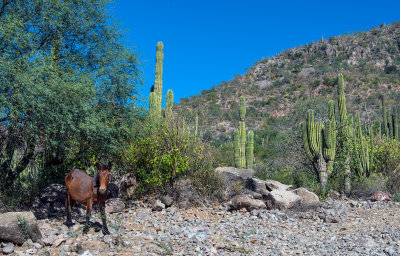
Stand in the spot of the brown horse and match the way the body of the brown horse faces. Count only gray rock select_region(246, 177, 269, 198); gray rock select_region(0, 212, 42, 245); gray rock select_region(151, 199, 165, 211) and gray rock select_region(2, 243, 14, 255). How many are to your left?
2

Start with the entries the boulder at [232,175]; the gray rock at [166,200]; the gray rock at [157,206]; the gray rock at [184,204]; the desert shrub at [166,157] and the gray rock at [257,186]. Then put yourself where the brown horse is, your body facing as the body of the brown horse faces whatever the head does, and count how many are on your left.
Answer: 6

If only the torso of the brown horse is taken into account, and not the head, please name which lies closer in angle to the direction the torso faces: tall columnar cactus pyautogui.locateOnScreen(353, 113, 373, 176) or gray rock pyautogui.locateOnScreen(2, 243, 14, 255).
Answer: the tall columnar cactus

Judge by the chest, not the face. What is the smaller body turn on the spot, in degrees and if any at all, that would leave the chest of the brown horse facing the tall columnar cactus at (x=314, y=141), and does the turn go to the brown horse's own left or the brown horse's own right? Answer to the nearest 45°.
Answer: approximately 90° to the brown horse's own left

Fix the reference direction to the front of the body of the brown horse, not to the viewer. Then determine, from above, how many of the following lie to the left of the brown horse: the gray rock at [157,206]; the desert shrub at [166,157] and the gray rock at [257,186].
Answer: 3

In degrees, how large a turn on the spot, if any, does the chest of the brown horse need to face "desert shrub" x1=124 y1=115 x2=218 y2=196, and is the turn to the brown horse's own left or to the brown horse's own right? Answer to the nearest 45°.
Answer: approximately 90° to the brown horse's own left

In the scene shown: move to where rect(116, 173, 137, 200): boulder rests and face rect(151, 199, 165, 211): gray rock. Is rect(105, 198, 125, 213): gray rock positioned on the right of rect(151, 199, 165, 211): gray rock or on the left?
right

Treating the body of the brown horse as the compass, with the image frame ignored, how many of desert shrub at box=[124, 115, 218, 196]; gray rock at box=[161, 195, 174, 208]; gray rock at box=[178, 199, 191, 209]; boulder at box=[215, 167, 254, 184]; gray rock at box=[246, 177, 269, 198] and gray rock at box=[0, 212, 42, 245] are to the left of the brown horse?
5

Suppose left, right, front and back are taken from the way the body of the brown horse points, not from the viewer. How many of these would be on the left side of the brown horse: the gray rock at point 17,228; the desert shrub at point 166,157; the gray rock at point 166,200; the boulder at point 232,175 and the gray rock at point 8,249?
3

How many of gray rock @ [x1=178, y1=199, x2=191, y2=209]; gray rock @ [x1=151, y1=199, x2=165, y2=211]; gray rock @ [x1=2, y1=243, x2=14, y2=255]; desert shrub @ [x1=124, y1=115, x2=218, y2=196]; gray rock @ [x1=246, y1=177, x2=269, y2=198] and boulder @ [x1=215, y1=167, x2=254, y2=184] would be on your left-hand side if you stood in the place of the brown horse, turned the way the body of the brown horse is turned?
5

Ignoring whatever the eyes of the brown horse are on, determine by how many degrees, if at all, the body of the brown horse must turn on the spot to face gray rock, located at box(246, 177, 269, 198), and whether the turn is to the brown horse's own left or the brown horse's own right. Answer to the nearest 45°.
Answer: approximately 90° to the brown horse's own left

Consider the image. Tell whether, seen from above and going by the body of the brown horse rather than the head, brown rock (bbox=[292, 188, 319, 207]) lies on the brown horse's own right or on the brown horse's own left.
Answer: on the brown horse's own left

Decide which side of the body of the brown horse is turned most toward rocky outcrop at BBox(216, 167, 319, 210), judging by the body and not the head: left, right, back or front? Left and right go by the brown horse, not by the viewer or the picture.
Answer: left

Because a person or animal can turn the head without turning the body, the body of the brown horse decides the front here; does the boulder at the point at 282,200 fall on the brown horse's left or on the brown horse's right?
on the brown horse's left

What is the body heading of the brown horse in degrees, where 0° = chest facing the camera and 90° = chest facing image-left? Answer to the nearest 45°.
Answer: approximately 315°
